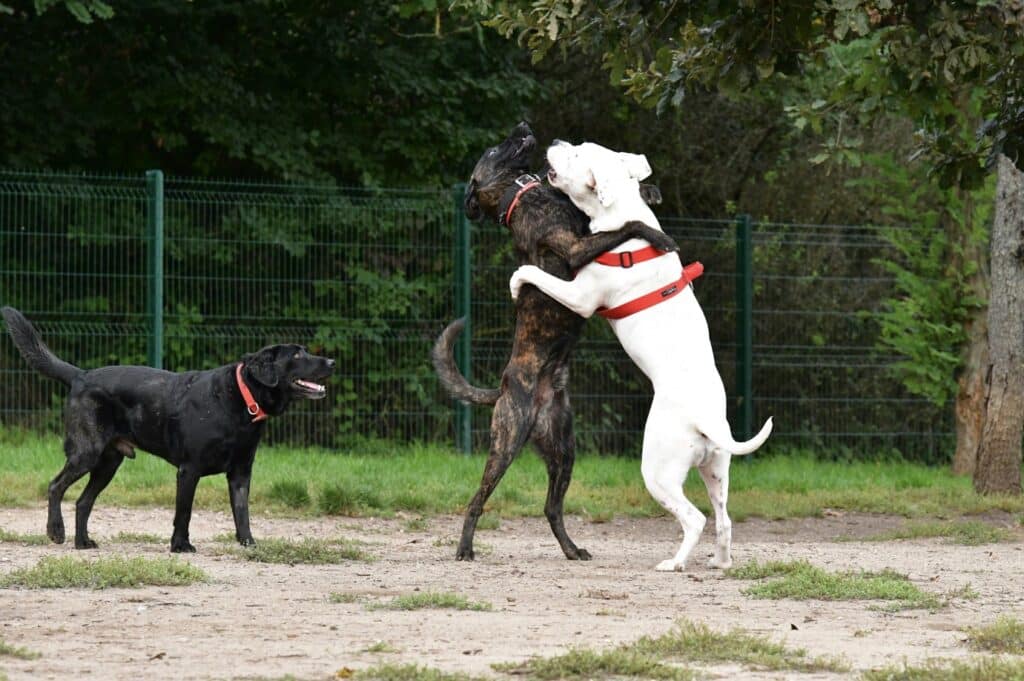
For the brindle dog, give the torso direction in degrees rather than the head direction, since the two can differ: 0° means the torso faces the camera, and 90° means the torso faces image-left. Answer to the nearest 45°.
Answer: approximately 315°

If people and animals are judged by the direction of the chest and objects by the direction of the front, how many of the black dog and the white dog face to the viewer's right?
1

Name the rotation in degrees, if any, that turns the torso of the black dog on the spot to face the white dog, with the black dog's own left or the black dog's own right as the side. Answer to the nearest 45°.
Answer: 0° — it already faces it

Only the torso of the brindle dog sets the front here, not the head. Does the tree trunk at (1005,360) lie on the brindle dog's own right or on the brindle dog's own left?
on the brindle dog's own left

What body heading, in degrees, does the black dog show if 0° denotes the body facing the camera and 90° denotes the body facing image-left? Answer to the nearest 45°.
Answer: approximately 270°

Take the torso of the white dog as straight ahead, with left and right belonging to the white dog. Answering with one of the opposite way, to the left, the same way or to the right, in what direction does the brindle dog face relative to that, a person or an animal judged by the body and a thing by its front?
the opposite way

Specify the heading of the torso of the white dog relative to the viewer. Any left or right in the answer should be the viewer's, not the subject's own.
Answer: facing away from the viewer and to the left of the viewer

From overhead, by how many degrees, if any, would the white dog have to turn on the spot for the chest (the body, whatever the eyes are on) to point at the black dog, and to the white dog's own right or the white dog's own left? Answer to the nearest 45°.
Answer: approximately 45° to the white dog's own left

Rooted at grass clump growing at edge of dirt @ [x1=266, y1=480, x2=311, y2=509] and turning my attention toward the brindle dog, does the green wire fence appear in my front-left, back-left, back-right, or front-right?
back-left

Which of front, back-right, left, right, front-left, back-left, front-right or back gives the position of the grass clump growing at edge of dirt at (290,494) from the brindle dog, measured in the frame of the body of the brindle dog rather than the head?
back

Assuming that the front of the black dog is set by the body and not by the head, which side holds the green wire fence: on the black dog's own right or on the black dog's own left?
on the black dog's own left

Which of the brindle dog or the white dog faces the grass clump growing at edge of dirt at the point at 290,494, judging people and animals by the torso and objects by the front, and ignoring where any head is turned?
the white dog
